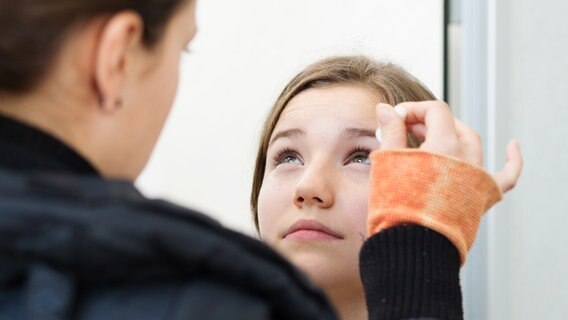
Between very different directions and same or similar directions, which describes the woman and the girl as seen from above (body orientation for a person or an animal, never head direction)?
very different directions

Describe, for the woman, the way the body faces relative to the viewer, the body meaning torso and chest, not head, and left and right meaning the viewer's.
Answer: facing away from the viewer and to the right of the viewer

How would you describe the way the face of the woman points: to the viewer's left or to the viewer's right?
to the viewer's right
